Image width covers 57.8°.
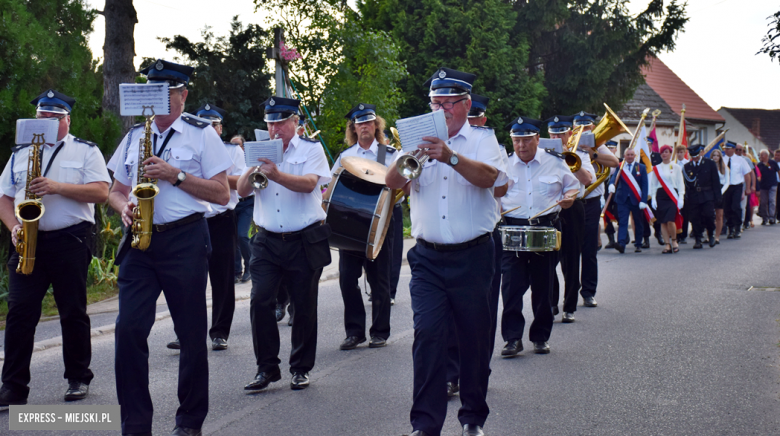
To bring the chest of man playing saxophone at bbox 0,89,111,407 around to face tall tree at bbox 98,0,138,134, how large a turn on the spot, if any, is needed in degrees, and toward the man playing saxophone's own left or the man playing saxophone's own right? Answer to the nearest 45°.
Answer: approximately 135° to the man playing saxophone's own right

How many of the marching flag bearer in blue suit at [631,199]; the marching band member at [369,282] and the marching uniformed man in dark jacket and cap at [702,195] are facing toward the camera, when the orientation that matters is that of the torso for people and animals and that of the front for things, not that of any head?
3

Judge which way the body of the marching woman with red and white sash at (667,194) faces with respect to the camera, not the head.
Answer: toward the camera

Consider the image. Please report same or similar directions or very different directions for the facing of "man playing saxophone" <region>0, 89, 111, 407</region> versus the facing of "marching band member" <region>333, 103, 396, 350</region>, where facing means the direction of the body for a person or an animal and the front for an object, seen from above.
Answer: same or similar directions

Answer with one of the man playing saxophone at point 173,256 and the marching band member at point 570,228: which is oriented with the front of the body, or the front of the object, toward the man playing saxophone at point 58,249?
the marching band member

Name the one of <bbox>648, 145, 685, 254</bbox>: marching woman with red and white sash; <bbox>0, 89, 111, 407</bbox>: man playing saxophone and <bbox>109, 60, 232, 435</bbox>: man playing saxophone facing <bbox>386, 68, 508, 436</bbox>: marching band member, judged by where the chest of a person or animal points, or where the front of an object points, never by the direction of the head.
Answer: <bbox>648, 145, 685, 254</bbox>: marching woman with red and white sash

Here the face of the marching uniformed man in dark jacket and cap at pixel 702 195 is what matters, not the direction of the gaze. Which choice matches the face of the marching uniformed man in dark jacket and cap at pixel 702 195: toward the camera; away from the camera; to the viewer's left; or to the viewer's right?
toward the camera

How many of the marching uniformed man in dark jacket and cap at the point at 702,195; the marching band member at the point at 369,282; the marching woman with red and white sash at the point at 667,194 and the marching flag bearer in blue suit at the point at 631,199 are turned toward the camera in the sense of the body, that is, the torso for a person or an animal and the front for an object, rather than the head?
4

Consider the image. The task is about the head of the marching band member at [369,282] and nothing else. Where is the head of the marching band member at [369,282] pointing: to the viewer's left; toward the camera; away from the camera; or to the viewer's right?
toward the camera

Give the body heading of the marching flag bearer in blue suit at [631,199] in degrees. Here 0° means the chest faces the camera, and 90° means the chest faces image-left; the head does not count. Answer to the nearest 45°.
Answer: approximately 0°

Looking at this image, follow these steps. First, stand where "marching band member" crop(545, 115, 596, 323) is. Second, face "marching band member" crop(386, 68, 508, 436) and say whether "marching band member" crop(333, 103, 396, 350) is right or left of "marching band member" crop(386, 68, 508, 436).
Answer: right

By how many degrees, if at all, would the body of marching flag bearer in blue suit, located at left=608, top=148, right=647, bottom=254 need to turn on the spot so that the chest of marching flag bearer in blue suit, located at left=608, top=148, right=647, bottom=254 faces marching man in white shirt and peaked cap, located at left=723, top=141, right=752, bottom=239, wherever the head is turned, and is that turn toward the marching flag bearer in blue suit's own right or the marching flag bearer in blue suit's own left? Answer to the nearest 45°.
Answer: approximately 135° to the marching flag bearer in blue suit's own left

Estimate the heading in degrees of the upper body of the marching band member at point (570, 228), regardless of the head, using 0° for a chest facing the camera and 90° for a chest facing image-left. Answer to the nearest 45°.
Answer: approximately 45°

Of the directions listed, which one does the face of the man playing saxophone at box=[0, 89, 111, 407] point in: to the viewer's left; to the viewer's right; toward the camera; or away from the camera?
toward the camera

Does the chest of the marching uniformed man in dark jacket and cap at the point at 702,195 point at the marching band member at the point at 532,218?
yes

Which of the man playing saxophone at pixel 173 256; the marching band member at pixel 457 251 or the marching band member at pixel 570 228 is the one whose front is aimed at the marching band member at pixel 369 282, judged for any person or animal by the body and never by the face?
the marching band member at pixel 570 228

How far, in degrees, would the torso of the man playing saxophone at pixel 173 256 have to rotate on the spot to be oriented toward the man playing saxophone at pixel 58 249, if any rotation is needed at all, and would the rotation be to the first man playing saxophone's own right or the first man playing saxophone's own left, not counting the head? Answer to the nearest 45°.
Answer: approximately 90° to the first man playing saxophone's own right

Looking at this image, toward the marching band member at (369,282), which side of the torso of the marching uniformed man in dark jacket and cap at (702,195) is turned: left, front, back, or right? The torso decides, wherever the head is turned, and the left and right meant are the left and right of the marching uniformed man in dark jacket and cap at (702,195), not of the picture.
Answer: front
